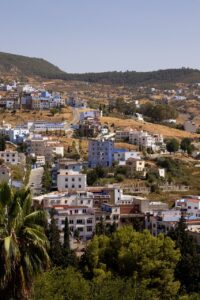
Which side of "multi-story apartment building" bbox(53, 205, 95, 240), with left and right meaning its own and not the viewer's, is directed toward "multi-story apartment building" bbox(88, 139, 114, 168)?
back

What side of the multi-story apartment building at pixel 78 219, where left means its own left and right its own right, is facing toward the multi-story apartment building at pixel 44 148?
back

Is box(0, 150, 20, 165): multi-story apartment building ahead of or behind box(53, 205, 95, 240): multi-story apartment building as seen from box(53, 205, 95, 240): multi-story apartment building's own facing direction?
behind

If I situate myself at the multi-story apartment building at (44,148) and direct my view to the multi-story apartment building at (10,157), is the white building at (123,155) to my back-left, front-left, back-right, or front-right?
back-left

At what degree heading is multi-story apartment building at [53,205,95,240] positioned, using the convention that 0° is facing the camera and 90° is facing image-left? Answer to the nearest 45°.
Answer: approximately 0°

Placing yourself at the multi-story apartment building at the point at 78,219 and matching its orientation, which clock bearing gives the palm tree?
The palm tree is roughly at 12 o'clock from the multi-story apartment building.

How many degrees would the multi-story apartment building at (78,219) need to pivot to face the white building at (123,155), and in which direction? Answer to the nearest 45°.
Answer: approximately 180°

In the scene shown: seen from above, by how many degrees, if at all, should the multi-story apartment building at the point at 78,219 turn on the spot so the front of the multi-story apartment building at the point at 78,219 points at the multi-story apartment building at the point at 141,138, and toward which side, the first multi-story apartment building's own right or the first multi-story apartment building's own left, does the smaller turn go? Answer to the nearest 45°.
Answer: approximately 180°

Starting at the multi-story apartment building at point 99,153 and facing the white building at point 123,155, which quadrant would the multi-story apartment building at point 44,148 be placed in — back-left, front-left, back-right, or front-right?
back-left
